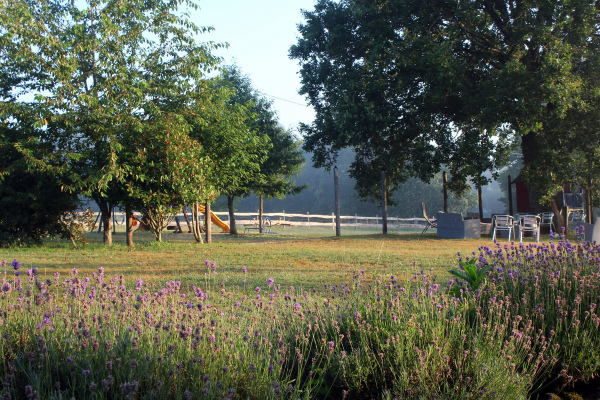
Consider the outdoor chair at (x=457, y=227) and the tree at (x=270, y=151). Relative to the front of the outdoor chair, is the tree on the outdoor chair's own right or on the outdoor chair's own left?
on the outdoor chair's own left

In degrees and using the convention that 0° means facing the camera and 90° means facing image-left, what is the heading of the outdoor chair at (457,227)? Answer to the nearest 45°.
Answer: approximately 225°

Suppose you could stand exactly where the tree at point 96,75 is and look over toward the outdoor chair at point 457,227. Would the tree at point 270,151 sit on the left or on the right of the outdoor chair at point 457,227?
left

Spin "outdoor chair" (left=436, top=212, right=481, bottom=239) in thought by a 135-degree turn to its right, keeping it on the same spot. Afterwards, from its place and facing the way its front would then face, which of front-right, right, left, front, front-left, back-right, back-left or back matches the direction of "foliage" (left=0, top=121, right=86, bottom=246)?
front-right

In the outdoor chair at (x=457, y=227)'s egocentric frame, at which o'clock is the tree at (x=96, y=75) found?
The tree is roughly at 6 o'clock from the outdoor chair.
